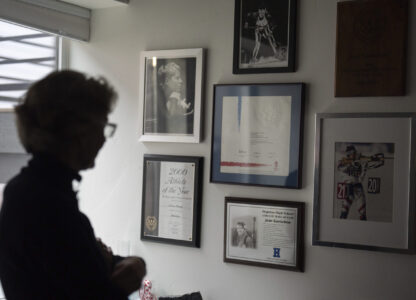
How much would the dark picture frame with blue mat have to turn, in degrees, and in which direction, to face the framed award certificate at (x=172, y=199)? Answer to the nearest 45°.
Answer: approximately 45° to its right

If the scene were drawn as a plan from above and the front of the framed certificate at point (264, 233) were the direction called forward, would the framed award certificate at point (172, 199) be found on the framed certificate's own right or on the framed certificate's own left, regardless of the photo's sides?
on the framed certificate's own right

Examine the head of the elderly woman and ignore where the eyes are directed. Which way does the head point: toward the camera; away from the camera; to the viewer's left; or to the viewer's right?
to the viewer's right

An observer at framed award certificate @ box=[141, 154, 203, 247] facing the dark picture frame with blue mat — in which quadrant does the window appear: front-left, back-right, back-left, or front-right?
back-right

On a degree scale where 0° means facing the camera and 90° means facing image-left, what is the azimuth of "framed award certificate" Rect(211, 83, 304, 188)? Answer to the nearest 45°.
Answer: approximately 45°
